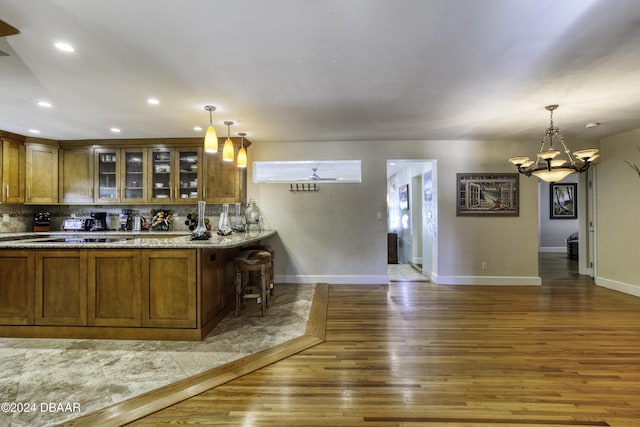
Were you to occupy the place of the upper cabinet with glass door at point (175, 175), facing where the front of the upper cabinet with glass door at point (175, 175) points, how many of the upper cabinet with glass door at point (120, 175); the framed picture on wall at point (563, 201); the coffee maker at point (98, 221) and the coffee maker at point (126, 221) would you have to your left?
1

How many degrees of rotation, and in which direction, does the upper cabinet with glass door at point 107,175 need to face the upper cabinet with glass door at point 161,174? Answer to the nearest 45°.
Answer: approximately 45° to its left

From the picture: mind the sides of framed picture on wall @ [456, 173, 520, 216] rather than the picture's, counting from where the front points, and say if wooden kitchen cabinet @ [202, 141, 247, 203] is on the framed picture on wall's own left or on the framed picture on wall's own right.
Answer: on the framed picture on wall's own right

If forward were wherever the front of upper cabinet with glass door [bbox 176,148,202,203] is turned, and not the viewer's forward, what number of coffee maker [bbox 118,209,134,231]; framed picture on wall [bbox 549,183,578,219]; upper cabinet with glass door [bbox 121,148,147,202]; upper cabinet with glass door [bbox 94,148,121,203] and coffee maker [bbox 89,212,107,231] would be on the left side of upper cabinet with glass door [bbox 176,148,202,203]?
1

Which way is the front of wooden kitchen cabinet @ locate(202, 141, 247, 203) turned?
toward the camera

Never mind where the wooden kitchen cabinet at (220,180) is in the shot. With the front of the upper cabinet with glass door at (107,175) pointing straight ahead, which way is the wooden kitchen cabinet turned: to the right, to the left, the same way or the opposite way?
the same way

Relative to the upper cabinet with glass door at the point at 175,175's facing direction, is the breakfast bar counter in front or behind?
in front

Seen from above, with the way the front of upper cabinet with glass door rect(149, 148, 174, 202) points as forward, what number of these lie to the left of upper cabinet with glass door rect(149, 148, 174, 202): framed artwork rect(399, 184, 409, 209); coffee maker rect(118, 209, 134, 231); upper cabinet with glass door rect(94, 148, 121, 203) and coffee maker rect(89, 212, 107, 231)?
1

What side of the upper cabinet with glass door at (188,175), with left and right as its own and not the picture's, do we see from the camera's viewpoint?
front

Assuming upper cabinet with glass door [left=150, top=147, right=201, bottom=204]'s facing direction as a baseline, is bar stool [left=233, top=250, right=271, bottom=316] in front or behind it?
in front

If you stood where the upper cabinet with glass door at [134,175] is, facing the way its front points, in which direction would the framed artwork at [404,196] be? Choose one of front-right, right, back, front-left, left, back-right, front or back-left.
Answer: left

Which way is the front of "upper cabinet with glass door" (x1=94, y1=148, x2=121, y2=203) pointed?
toward the camera
